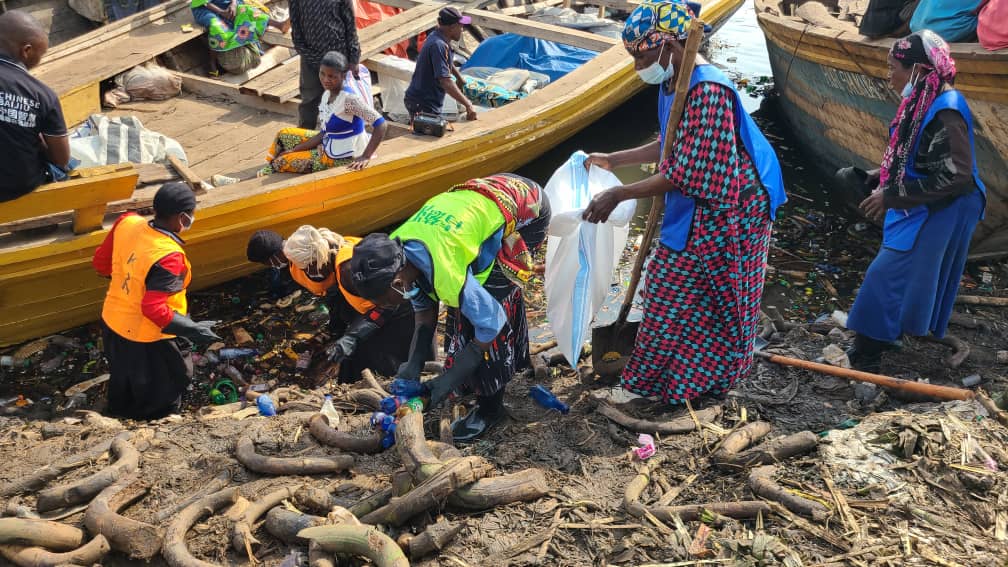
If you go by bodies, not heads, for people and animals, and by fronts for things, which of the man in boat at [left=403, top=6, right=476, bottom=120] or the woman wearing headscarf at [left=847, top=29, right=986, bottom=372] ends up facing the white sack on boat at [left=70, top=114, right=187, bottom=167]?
the woman wearing headscarf

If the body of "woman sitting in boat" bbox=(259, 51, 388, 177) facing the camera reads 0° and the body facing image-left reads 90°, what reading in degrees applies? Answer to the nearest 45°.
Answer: approximately 45°

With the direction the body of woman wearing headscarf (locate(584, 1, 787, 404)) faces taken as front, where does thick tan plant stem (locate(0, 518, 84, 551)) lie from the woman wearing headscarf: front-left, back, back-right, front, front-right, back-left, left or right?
front-left

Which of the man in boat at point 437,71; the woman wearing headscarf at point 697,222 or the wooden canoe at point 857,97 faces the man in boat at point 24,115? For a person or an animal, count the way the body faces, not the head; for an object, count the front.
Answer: the woman wearing headscarf

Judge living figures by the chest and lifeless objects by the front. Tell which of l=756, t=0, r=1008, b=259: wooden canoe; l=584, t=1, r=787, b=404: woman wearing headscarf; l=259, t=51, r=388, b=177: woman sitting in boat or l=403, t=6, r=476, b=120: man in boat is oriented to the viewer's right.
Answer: the man in boat

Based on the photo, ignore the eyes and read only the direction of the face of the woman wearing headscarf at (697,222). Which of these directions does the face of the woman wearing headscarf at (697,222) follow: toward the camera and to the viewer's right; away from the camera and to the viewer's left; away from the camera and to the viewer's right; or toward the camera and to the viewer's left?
toward the camera and to the viewer's left

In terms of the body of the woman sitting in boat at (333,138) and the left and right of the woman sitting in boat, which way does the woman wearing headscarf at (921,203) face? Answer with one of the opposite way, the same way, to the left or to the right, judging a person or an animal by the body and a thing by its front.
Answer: to the right

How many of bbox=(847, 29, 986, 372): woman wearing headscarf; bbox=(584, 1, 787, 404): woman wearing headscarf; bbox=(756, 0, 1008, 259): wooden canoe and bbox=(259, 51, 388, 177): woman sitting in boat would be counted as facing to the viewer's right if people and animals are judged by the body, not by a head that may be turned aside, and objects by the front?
0

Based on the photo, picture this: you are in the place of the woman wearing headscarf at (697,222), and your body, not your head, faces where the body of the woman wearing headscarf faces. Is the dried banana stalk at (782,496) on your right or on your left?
on your left

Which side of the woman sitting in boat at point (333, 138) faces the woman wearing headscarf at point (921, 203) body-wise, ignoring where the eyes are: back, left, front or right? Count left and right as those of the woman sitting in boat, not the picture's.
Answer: left

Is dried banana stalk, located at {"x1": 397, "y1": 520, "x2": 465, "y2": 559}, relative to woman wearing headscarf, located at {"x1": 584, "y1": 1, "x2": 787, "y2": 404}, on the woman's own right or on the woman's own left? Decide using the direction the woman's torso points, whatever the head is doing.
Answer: on the woman's own left

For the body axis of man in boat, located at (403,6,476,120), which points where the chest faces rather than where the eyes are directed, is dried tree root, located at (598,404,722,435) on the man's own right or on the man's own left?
on the man's own right

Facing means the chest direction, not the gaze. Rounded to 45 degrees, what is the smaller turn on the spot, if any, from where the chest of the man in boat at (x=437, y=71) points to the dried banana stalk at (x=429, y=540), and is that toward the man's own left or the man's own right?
approximately 90° to the man's own right

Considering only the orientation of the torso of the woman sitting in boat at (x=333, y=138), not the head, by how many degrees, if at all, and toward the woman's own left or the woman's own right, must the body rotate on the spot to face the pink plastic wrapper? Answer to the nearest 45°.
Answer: approximately 45° to the woman's own left

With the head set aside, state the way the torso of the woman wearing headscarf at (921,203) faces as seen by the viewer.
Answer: to the viewer's left

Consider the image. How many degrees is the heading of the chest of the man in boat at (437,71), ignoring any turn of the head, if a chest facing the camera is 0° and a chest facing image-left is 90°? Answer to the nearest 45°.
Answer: approximately 270°

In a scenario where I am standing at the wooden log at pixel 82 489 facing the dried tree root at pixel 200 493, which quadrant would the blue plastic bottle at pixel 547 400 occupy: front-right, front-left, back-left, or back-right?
front-left
